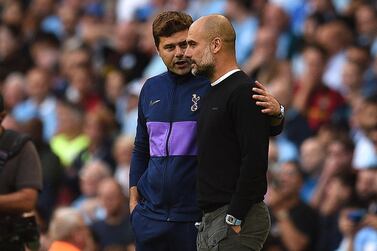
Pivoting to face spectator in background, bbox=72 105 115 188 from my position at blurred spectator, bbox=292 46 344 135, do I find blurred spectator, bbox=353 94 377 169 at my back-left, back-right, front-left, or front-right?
back-left

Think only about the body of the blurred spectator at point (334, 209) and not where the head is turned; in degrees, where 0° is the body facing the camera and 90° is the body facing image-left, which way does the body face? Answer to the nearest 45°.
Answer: approximately 45°

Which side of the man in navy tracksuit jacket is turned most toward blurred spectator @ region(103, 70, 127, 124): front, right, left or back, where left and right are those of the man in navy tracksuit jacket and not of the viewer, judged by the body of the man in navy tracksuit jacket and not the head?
back

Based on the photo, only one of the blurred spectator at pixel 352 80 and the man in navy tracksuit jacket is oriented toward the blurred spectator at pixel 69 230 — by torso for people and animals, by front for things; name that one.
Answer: the blurred spectator at pixel 352 80

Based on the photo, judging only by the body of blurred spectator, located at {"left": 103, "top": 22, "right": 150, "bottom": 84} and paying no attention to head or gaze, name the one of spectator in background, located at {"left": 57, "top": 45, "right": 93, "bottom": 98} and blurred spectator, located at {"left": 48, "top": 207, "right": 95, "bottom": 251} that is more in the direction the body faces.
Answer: the blurred spectator
